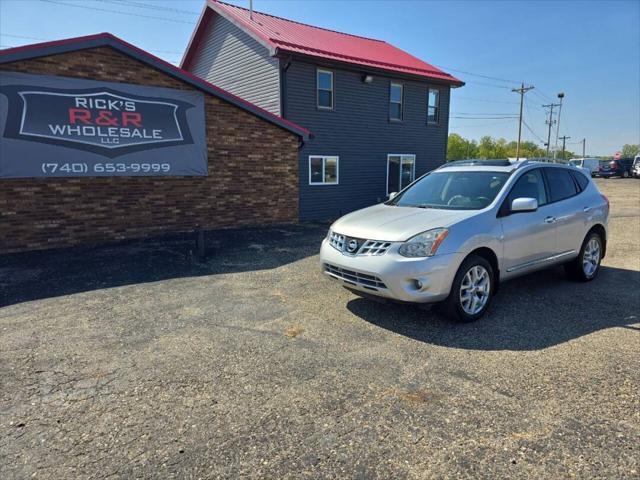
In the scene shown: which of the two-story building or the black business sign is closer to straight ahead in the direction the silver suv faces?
the black business sign

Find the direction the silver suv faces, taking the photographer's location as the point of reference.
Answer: facing the viewer and to the left of the viewer

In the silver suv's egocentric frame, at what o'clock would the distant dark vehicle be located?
The distant dark vehicle is roughly at 5 o'clock from the silver suv.

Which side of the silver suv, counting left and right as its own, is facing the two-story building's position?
right

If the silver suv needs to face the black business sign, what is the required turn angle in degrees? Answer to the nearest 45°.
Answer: approximately 45° to its right

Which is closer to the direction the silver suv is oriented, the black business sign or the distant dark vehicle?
the black business sign
